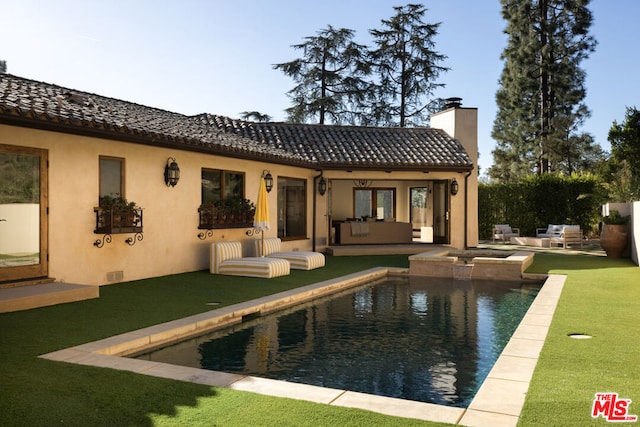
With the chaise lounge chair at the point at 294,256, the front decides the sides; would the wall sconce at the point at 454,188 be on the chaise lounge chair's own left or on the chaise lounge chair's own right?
on the chaise lounge chair's own left

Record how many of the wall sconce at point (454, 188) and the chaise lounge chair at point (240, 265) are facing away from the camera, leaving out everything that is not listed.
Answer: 0

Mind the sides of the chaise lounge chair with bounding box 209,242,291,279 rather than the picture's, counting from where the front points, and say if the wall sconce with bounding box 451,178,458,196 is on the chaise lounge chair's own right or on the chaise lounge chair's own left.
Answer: on the chaise lounge chair's own left

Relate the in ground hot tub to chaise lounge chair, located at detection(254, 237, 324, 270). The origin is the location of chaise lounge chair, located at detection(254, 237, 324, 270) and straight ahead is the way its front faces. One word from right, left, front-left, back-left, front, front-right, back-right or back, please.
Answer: front-left

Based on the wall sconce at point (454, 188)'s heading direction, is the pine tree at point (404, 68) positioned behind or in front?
behind

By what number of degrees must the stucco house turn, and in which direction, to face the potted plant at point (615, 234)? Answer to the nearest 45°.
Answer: approximately 45° to its left

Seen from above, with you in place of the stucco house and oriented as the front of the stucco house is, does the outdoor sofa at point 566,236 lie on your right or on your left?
on your left

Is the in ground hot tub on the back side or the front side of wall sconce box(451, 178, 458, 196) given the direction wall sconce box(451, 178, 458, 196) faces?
on the front side

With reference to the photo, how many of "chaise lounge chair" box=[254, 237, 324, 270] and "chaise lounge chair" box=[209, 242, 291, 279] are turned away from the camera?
0

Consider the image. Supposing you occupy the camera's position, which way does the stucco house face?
facing the viewer and to the right of the viewer

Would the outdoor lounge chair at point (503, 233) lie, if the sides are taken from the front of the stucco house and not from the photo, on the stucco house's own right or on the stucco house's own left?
on the stucco house's own left

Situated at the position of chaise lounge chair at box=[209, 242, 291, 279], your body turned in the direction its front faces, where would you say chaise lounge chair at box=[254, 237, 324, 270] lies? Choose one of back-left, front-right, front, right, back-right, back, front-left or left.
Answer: left

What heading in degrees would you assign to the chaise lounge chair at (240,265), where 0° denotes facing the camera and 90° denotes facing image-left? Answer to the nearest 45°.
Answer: approximately 315°

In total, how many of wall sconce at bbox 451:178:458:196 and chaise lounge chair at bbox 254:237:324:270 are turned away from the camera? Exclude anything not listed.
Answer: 0
